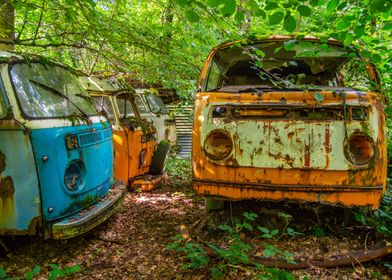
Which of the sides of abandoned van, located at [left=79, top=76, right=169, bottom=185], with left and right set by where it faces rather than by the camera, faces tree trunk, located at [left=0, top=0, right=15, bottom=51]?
right

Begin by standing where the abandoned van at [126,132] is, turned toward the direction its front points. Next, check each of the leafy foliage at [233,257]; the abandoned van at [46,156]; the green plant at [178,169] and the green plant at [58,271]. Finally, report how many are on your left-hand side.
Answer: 1

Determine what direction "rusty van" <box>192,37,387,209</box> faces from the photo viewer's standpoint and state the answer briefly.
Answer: facing the viewer

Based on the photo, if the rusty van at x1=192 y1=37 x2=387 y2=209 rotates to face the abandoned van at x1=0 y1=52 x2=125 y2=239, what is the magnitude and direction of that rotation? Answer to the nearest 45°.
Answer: approximately 90° to its right

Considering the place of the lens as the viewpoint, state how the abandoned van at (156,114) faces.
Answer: facing the viewer and to the right of the viewer

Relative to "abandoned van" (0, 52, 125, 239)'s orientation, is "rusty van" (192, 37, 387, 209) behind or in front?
in front

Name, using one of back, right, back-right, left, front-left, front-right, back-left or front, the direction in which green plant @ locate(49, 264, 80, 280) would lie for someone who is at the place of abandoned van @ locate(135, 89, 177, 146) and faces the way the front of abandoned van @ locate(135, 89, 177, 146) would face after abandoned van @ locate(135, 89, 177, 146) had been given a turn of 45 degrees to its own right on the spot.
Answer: front

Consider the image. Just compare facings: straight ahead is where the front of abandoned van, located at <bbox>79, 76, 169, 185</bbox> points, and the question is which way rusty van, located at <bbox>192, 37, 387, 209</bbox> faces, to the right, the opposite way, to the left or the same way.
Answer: to the right

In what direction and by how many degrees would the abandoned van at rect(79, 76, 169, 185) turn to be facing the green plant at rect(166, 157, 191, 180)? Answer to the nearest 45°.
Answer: approximately 90° to its left

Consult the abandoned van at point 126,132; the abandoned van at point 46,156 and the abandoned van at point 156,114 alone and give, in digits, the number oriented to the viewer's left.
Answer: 0

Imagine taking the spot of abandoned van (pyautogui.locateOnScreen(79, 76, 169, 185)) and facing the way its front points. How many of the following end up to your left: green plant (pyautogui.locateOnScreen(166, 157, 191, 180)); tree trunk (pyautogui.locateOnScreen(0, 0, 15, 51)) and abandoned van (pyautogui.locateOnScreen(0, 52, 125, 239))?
1

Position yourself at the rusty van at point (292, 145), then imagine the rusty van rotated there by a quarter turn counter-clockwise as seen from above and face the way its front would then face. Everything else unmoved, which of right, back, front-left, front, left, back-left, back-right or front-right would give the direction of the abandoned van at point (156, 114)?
back-left
